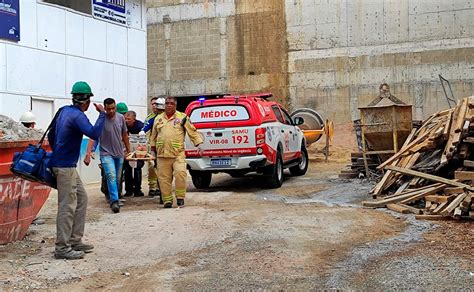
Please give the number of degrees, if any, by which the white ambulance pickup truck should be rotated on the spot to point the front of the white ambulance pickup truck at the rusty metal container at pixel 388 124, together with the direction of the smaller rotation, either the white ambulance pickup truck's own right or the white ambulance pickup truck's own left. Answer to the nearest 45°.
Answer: approximately 45° to the white ambulance pickup truck's own right

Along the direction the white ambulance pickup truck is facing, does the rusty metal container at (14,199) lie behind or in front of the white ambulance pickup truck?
behind

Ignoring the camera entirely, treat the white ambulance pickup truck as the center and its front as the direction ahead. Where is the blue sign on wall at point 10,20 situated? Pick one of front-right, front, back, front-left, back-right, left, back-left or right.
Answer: back-left

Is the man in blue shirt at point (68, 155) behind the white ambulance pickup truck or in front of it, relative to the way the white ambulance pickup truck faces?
behind

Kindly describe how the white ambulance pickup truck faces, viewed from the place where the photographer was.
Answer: facing away from the viewer and to the right of the viewer

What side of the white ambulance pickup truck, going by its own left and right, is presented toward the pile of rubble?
back
